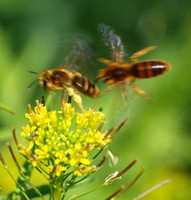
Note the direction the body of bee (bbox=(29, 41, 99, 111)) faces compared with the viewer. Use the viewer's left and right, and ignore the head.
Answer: facing to the left of the viewer
